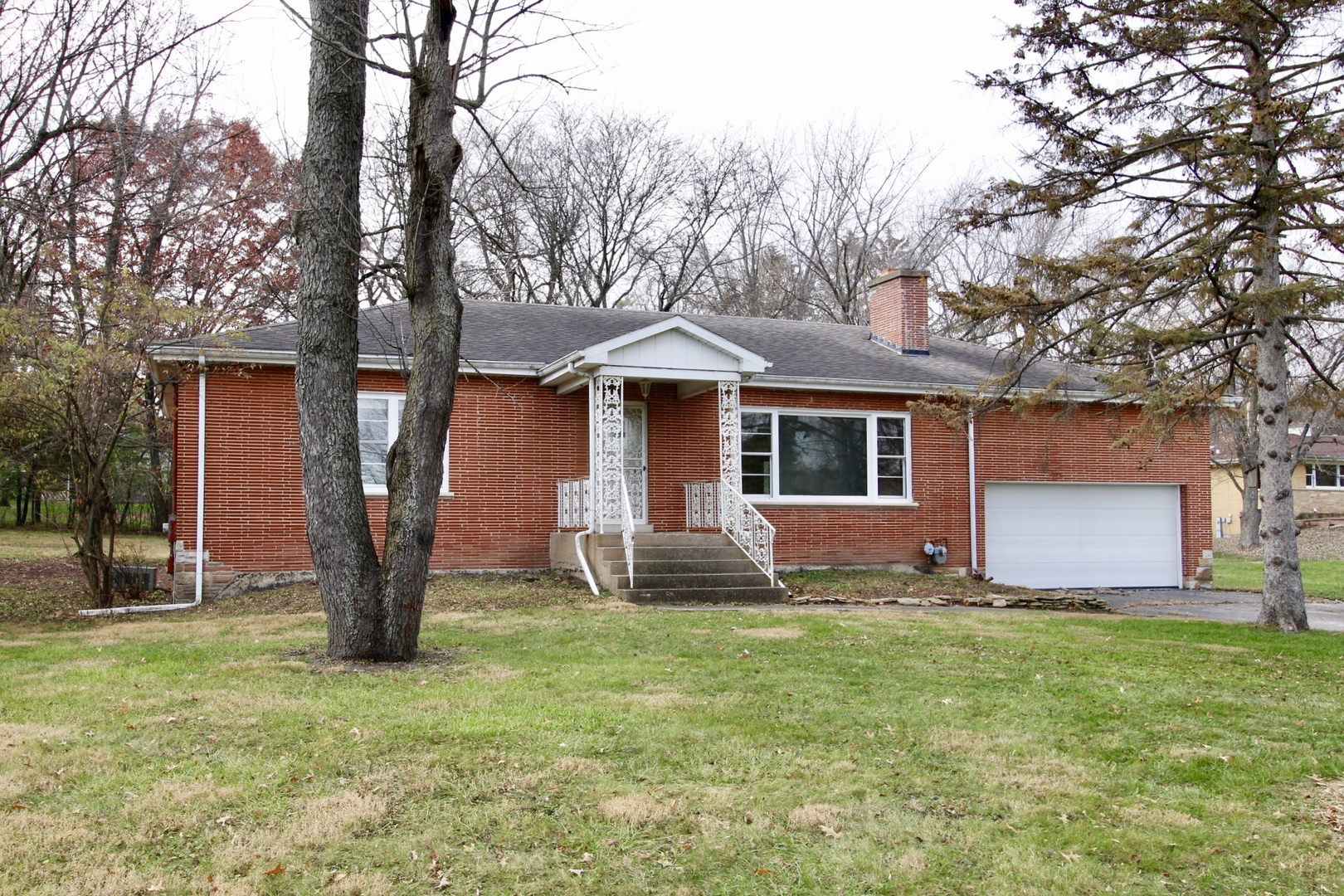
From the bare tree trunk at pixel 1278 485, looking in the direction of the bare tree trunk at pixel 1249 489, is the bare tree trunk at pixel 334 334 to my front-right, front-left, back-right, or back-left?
back-left

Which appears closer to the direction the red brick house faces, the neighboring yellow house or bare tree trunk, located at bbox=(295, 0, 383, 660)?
the bare tree trunk

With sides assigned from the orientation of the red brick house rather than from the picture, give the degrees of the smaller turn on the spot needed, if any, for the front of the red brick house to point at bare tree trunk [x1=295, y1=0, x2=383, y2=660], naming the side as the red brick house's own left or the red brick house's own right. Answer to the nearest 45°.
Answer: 0° — it already faces it

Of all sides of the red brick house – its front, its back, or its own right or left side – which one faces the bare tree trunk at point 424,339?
front

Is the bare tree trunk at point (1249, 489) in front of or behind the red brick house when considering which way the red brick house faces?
behind

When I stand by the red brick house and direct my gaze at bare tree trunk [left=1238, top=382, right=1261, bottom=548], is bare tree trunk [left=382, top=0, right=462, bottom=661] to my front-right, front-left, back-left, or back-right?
back-right

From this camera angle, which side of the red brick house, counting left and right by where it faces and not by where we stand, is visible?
front
